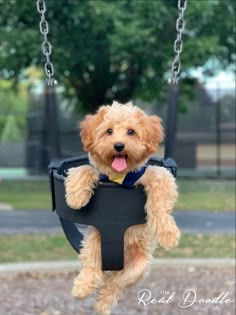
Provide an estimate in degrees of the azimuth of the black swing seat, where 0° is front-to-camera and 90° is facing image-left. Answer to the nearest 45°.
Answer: approximately 0°

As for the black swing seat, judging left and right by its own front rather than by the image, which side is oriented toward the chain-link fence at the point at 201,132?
back

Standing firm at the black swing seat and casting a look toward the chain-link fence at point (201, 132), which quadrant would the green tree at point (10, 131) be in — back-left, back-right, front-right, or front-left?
front-left

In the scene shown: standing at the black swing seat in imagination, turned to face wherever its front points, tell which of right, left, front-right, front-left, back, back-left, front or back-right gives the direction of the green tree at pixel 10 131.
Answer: back
